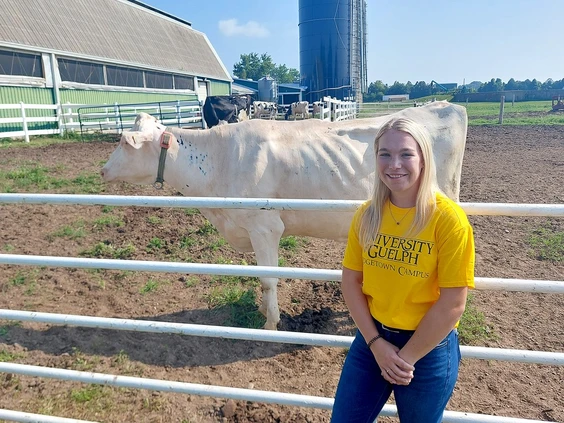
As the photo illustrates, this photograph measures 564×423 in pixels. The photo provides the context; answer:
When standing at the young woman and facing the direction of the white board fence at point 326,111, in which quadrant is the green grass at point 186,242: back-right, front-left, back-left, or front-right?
front-left

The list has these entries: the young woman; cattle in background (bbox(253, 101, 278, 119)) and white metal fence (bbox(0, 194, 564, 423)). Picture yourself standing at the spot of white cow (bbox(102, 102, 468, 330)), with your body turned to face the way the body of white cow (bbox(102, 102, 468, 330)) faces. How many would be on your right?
1

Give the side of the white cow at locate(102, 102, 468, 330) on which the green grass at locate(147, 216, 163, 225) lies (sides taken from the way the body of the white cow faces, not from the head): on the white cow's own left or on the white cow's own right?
on the white cow's own right

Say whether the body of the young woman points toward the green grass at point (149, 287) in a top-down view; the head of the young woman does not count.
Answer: no

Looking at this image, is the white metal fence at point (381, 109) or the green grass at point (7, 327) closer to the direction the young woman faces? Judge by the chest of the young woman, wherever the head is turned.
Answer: the green grass

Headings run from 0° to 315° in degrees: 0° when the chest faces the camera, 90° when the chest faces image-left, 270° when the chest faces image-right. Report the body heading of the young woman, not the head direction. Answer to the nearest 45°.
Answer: approximately 45°

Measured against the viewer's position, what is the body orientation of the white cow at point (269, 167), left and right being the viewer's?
facing to the left of the viewer

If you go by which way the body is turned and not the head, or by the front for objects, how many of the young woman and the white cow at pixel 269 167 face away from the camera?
0

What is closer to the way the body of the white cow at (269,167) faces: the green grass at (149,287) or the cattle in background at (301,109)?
the green grass

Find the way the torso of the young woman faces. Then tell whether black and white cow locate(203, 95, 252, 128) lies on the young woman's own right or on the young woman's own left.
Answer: on the young woman's own right

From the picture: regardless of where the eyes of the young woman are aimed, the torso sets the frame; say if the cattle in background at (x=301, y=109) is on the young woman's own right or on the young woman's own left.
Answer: on the young woman's own right

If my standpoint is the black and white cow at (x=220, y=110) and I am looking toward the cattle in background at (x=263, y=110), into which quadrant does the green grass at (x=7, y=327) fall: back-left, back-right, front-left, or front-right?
back-right

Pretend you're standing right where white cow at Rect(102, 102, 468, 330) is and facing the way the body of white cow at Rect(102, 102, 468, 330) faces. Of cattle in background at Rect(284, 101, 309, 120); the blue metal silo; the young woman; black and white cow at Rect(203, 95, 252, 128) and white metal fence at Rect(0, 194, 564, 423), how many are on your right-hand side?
3

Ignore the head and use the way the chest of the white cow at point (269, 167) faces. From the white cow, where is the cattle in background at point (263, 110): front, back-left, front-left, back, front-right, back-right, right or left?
right

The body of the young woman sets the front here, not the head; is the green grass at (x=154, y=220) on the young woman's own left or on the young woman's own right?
on the young woman's own right

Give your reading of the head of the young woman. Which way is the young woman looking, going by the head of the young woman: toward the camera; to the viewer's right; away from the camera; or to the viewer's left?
toward the camera

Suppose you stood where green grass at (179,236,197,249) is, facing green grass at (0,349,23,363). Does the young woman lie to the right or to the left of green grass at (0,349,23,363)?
left

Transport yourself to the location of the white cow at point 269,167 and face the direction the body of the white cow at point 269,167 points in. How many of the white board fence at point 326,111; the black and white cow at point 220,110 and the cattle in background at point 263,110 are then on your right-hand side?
3

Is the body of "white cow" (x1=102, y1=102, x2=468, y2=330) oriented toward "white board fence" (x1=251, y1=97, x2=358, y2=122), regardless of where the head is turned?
no
